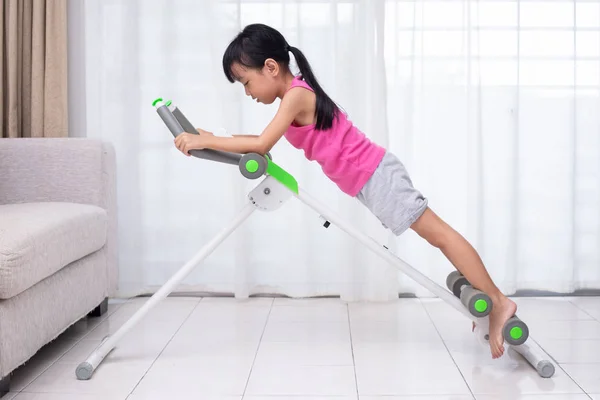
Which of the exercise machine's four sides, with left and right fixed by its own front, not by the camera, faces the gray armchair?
front

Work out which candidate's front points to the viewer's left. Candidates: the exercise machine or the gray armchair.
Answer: the exercise machine

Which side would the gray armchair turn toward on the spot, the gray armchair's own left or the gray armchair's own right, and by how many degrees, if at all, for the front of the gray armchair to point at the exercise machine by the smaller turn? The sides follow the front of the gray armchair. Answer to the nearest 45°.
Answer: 0° — it already faces it

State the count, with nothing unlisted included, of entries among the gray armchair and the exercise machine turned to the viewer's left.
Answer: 1

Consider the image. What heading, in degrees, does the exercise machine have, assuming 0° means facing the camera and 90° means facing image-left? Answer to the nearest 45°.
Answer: approximately 90°

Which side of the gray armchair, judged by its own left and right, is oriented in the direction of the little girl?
front
